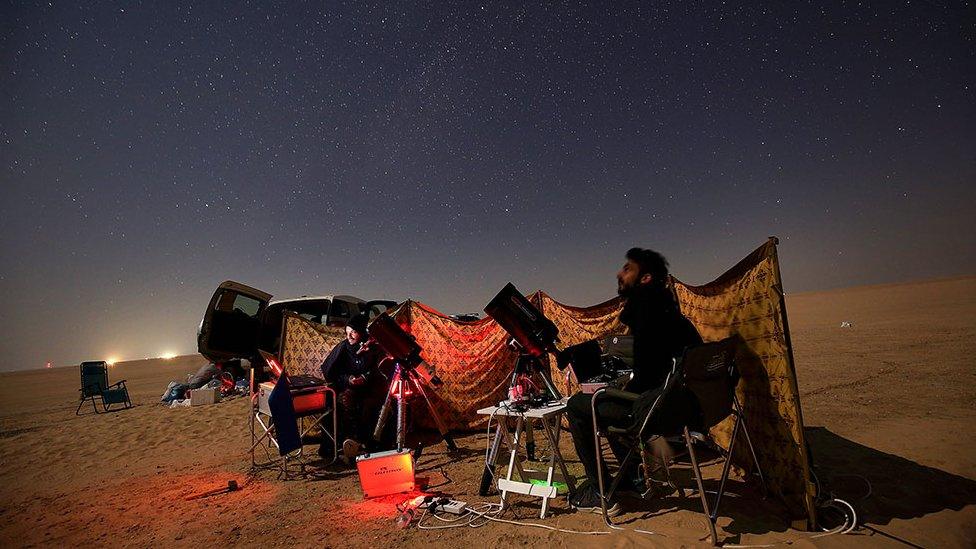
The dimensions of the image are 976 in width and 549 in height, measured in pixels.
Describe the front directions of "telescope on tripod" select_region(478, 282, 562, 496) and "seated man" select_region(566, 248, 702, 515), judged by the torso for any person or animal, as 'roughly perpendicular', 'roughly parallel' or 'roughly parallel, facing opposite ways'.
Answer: roughly parallel

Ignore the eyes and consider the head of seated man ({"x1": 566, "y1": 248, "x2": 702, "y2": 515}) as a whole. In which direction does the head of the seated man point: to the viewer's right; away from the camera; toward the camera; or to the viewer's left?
to the viewer's left

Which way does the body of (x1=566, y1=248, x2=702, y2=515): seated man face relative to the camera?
to the viewer's left

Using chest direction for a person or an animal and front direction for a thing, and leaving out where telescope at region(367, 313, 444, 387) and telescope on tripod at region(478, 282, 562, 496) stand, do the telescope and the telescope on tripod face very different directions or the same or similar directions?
same or similar directions

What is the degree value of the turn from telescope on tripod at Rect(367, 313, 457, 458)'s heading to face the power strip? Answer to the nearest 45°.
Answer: approximately 90° to its left

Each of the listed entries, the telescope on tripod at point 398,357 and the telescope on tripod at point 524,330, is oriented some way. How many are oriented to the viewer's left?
2

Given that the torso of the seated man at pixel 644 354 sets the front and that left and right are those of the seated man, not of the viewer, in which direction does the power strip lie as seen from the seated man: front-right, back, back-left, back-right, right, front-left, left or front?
front

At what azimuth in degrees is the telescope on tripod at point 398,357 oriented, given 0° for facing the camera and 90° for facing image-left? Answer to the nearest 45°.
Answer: approximately 90°

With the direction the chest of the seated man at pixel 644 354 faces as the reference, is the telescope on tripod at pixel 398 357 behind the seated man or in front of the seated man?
in front

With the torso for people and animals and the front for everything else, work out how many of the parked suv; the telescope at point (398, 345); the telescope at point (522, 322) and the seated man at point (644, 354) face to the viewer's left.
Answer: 3

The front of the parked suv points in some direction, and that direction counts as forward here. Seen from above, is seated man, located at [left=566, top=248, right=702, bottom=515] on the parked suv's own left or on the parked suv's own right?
on the parked suv's own right

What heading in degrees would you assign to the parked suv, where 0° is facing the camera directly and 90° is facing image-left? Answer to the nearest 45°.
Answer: approximately 225°

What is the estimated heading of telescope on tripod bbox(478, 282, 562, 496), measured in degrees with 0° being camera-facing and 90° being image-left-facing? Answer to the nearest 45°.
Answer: approximately 90°
